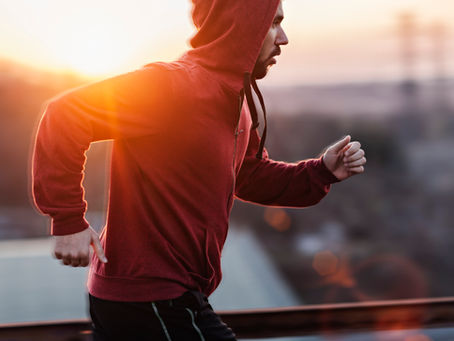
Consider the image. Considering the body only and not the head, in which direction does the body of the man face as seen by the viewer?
to the viewer's right

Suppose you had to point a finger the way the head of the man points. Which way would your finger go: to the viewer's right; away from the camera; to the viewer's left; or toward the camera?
to the viewer's right
